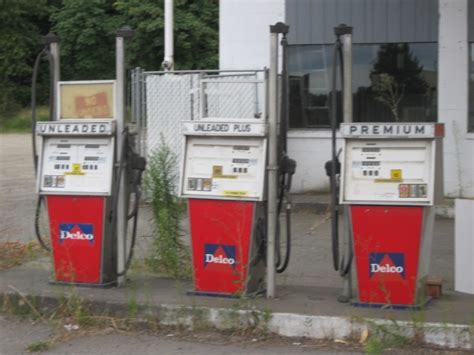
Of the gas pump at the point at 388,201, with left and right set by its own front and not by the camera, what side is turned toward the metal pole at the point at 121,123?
right

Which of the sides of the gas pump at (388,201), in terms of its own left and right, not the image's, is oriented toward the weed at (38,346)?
right

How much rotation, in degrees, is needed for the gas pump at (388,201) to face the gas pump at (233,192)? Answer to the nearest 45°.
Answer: approximately 90° to its right

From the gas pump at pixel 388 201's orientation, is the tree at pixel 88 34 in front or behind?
behind

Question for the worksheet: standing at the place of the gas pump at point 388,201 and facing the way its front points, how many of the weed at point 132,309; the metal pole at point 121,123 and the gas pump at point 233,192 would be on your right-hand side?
3

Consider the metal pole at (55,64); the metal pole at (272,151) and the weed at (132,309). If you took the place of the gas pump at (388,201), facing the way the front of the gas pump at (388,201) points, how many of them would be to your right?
3

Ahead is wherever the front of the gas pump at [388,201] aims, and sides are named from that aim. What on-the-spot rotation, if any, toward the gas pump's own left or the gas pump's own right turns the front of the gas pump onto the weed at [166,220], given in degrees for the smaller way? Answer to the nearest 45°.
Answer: approximately 135° to the gas pump's own right

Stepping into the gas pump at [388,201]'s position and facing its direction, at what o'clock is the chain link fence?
The chain link fence is roughly at 5 o'clock from the gas pump.

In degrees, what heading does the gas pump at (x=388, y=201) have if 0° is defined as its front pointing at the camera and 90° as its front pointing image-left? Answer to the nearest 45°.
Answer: approximately 0°

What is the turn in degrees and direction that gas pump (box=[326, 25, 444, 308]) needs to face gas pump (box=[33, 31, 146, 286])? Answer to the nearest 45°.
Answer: approximately 90° to its right

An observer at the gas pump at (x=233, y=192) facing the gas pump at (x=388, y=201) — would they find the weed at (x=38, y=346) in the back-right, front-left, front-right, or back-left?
back-right

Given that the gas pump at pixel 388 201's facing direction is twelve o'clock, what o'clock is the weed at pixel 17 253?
The weed is roughly at 4 o'clock from the gas pump.

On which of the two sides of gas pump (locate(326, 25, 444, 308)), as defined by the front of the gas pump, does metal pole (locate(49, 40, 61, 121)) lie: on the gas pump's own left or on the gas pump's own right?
on the gas pump's own right

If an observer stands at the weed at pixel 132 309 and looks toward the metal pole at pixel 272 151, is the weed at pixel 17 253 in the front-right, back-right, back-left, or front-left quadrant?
back-left
